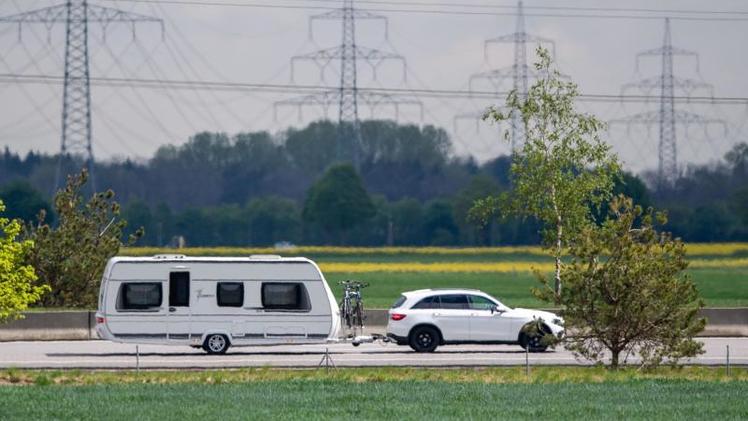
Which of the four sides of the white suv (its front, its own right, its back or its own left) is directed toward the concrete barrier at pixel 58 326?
back

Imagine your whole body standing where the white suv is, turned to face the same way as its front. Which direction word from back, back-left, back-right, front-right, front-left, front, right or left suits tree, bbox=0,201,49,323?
back-right

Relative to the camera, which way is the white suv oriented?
to the viewer's right

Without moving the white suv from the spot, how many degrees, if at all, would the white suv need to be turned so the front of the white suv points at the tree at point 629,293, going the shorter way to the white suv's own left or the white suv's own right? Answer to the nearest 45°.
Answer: approximately 45° to the white suv's own right

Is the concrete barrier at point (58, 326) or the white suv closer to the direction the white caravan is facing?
the white suv

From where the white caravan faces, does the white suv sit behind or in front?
in front

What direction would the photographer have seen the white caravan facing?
facing to the right of the viewer
